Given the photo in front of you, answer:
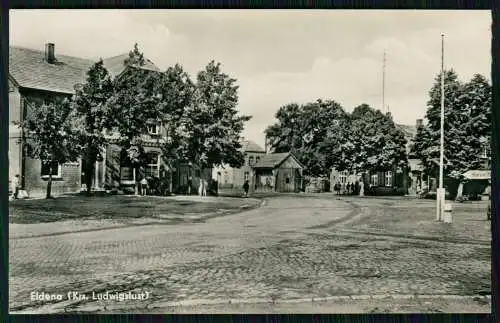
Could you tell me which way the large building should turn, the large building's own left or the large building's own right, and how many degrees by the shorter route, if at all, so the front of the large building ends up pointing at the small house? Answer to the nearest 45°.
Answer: approximately 90° to the large building's own left

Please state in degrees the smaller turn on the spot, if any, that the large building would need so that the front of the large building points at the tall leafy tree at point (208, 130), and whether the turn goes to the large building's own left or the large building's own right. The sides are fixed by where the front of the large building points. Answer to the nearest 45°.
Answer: approximately 45° to the large building's own left

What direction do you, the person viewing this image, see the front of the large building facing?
facing the viewer and to the right of the viewer

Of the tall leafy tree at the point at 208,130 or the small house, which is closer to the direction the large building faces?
the tall leafy tree

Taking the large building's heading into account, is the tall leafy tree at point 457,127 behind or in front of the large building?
in front

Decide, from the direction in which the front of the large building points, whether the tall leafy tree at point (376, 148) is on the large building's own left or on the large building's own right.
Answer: on the large building's own left
